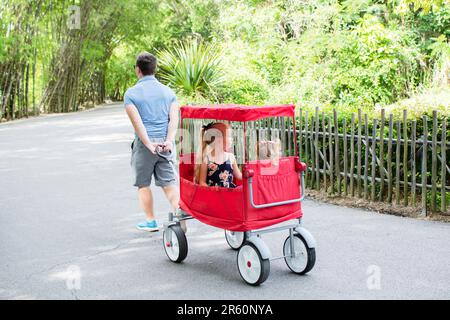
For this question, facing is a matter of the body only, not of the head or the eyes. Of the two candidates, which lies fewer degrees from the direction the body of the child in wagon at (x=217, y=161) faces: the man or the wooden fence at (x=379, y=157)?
the wooden fence

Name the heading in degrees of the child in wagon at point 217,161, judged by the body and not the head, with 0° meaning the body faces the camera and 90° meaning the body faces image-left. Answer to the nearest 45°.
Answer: approximately 315°

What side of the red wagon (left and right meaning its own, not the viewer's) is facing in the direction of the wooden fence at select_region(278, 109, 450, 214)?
right

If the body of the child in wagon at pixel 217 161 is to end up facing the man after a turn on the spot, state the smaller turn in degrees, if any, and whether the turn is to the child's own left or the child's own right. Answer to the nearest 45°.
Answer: approximately 180°

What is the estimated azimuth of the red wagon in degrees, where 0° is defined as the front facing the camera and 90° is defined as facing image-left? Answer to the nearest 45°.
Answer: approximately 135°

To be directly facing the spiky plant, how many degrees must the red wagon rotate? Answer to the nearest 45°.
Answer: approximately 45° to its right
